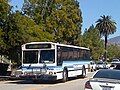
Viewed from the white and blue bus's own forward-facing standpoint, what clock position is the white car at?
The white car is roughly at 10 o'clock from the white and blue bus.

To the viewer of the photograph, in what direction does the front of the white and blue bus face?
facing the viewer and to the left of the viewer
